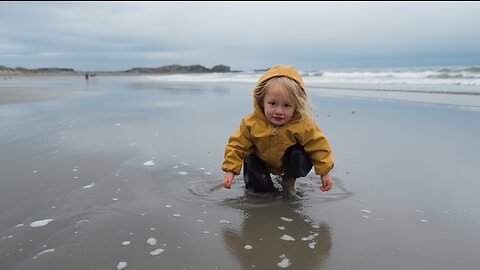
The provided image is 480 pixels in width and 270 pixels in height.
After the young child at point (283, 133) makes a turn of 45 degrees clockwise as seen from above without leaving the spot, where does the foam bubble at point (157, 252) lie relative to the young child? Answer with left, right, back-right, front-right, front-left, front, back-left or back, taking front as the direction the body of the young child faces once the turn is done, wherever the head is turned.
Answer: front

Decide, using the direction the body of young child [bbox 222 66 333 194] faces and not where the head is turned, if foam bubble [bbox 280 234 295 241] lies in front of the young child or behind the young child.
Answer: in front

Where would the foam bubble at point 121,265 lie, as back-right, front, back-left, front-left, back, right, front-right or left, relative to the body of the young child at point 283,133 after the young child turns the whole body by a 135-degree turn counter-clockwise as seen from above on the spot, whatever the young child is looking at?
back

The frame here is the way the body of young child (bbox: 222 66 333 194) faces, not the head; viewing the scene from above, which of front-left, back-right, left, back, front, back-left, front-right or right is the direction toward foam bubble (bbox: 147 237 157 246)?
front-right

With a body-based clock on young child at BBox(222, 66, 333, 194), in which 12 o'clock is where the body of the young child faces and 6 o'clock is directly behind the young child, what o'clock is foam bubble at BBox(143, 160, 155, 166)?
The foam bubble is roughly at 4 o'clock from the young child.

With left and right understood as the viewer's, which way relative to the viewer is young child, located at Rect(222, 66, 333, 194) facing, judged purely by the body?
facing the viewer

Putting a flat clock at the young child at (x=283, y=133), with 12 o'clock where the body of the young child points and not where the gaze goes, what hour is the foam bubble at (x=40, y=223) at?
The foam bubble is roughly at 2 o'clock from the young child.
